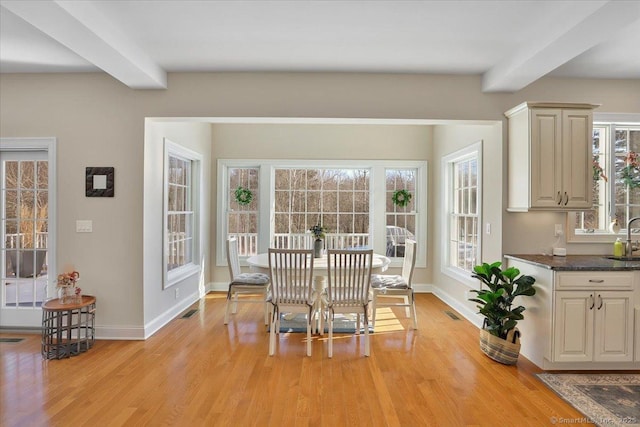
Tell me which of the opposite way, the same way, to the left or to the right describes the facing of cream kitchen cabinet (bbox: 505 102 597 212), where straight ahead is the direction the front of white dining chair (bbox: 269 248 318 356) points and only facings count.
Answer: the opposite way

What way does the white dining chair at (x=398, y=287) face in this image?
to the viewer's left

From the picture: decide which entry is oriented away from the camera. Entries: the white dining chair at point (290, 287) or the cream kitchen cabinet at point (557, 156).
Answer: the white dining chair

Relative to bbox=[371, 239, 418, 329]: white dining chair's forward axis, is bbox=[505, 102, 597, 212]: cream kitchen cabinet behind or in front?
behind

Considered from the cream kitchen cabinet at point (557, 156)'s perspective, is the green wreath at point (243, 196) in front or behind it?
behind

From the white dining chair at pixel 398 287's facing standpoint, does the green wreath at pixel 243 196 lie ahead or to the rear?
ahead

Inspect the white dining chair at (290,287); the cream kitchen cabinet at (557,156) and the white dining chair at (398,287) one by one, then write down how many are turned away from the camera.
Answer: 1

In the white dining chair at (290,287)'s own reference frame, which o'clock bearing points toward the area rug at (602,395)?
The area rug is roughly at 4 o'clock from the white dining chair.

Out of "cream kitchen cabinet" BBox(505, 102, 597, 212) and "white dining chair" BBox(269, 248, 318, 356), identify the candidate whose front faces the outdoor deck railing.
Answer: the white dining chair

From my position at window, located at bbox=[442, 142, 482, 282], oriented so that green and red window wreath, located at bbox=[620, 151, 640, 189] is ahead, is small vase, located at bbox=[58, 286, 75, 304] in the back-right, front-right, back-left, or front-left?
back-right

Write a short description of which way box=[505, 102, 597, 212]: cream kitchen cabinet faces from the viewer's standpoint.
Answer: facing the viewer and to the right of the viewer

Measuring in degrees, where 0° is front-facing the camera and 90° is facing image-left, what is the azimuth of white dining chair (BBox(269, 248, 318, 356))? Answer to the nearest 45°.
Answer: approximately 180°

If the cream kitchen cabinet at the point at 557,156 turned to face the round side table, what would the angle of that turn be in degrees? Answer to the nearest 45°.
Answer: approximately 90° to its right

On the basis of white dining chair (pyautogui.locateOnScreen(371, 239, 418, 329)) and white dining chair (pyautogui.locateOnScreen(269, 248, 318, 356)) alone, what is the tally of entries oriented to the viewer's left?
1

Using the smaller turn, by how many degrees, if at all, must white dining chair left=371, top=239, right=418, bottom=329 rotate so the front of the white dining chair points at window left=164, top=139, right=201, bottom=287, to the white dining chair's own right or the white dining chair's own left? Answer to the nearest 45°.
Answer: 0° — it already faces it

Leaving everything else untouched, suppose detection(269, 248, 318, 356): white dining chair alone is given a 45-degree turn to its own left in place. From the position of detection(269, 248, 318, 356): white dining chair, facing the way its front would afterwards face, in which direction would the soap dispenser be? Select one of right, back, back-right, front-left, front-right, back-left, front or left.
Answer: back-right

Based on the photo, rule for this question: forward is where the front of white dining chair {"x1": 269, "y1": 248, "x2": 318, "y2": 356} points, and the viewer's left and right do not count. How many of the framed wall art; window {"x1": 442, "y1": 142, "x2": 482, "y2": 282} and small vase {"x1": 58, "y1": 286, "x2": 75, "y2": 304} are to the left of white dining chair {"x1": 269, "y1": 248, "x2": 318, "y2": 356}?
2
